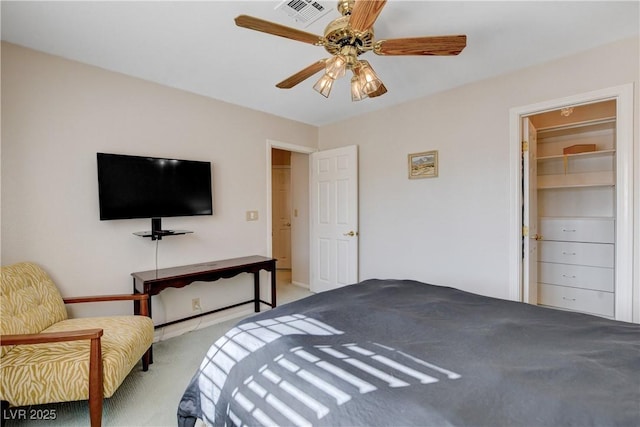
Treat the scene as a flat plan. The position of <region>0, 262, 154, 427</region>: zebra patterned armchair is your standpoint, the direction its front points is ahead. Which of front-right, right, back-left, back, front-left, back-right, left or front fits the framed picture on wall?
front-left

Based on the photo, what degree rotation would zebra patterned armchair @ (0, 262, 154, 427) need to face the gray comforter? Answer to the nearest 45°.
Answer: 0° — it already faces it

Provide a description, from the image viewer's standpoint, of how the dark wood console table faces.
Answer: facing the viewer and to the right of the viewer

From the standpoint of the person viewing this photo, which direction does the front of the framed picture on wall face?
facing the viewer and to the left of the viewer

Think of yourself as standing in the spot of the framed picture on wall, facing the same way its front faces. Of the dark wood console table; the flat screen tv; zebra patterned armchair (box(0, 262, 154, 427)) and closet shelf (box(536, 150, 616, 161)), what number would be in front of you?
3

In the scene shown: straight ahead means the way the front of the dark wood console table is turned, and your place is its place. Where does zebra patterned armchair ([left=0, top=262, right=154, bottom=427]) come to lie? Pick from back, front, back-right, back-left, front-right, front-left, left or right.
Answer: right

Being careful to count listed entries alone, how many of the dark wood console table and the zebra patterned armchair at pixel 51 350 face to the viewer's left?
0

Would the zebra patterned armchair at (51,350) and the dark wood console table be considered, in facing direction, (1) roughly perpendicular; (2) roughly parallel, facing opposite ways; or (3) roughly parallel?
roughly parallel

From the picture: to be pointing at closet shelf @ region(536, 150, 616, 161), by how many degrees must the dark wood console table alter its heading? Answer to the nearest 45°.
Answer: approximately 45° to its left

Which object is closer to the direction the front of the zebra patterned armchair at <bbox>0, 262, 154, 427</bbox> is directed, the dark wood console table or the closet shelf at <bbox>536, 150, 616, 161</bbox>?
the closet shelf

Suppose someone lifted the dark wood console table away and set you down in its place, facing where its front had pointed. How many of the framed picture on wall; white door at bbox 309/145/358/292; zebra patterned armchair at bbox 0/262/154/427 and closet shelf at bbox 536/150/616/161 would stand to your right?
1

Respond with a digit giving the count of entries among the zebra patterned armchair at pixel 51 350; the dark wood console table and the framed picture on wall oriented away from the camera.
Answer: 0

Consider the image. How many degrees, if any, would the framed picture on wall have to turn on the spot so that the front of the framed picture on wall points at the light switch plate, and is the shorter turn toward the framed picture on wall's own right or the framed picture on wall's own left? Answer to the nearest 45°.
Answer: approximately 45° to the framed picture on wall's own right

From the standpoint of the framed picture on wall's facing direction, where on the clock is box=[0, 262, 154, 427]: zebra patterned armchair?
The zebra patterned armchair is roughly at 12 o'clock from the framed picture on wall.

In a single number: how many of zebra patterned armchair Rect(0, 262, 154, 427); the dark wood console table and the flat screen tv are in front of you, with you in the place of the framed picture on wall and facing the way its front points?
3

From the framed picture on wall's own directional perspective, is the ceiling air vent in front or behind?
in front

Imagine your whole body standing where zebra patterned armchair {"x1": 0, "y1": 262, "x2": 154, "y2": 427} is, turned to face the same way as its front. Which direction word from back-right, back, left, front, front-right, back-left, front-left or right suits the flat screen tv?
left
